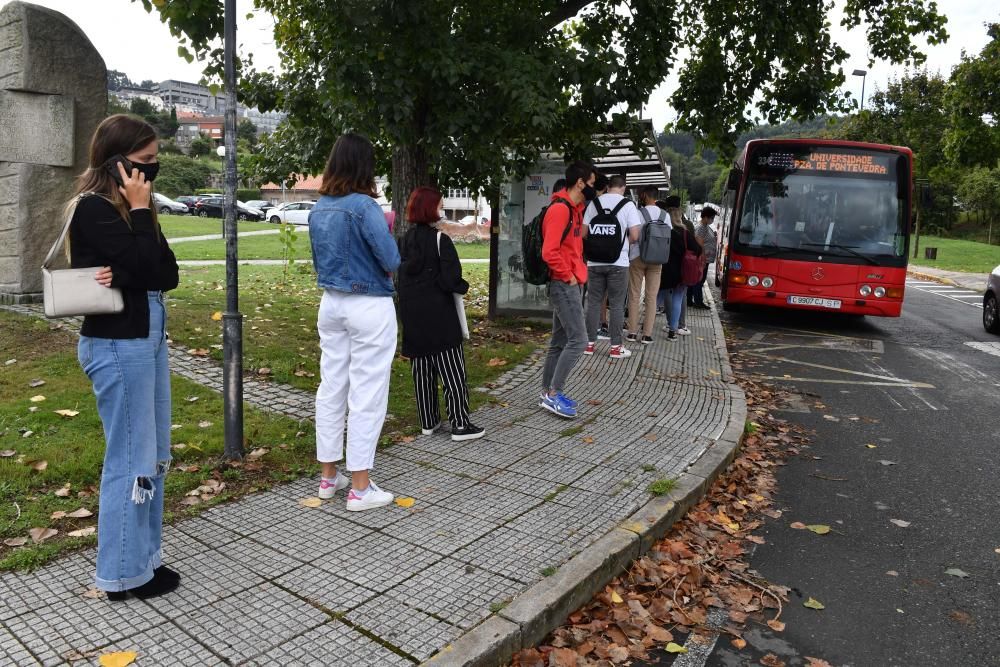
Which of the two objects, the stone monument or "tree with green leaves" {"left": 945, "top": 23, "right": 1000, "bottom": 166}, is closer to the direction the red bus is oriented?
the stone monument

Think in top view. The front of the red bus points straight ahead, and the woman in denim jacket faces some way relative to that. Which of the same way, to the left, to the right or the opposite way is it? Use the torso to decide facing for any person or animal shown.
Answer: the opposite way

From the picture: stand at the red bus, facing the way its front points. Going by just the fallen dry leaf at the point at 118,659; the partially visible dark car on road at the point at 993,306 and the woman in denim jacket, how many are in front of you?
2

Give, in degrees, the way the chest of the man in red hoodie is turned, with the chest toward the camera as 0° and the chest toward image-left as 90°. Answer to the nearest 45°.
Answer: approximately 270°

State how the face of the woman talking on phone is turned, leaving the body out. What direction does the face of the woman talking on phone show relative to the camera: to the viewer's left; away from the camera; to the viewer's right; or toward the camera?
to the viewer's right

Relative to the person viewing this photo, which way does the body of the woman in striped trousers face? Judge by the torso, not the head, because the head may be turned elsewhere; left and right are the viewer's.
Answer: facing away from the viewer and to the right of the viewer

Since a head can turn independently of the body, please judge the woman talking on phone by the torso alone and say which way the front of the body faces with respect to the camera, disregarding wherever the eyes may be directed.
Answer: to the viewer's right

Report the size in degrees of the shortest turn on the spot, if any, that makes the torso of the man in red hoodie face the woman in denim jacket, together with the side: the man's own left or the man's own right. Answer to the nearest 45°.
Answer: approximately 135° to the man's own right

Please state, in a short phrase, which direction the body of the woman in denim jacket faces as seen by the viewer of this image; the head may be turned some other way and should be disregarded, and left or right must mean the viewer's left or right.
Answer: facing away from the viewer and to the right of the viewer
